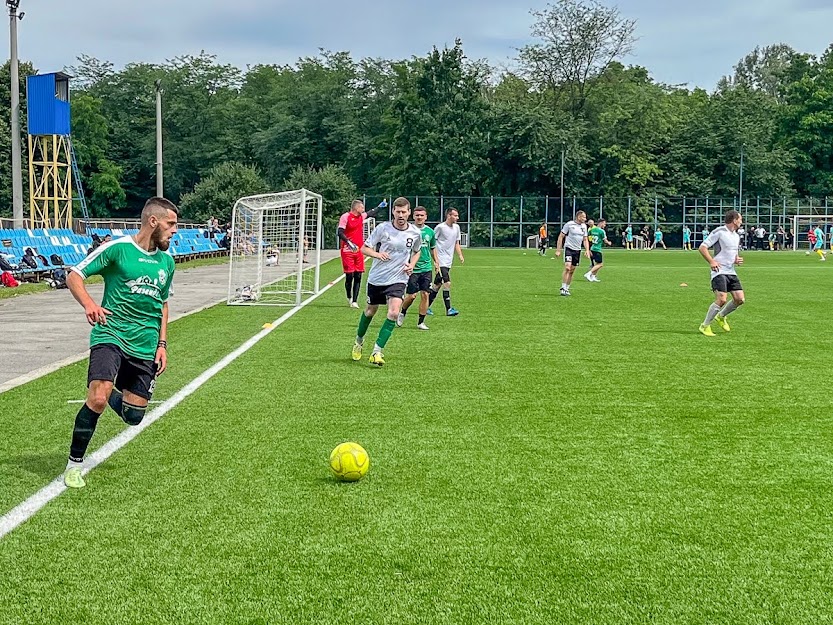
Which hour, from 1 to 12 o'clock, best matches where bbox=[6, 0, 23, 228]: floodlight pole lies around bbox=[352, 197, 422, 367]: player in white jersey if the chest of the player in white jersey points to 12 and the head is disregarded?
The floodlight pole is roughly at 5 o'clock from the player in white jersey.

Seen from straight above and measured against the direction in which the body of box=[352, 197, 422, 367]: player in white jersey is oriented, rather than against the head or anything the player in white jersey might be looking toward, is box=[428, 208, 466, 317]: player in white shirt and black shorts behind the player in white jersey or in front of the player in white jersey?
behind

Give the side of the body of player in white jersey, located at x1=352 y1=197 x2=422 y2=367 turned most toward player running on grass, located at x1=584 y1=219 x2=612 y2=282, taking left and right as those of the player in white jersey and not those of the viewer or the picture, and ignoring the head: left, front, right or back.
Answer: back

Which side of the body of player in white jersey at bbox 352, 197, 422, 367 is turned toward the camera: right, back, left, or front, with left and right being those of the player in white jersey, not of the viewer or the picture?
front

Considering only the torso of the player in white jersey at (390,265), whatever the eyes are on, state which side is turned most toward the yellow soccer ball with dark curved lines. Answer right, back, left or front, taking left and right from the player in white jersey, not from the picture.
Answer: front

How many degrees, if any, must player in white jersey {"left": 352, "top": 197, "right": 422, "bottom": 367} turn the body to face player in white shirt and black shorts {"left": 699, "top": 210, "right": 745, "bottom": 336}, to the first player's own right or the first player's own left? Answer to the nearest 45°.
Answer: approximately 135° to the first player's own left

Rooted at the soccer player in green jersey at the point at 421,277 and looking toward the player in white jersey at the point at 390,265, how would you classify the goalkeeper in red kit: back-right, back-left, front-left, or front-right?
back-right

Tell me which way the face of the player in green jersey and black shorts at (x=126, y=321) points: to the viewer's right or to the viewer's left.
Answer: to the viewer's right

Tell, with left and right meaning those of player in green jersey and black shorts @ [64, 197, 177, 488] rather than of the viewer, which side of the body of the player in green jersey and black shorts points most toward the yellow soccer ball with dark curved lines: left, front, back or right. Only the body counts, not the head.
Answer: front
